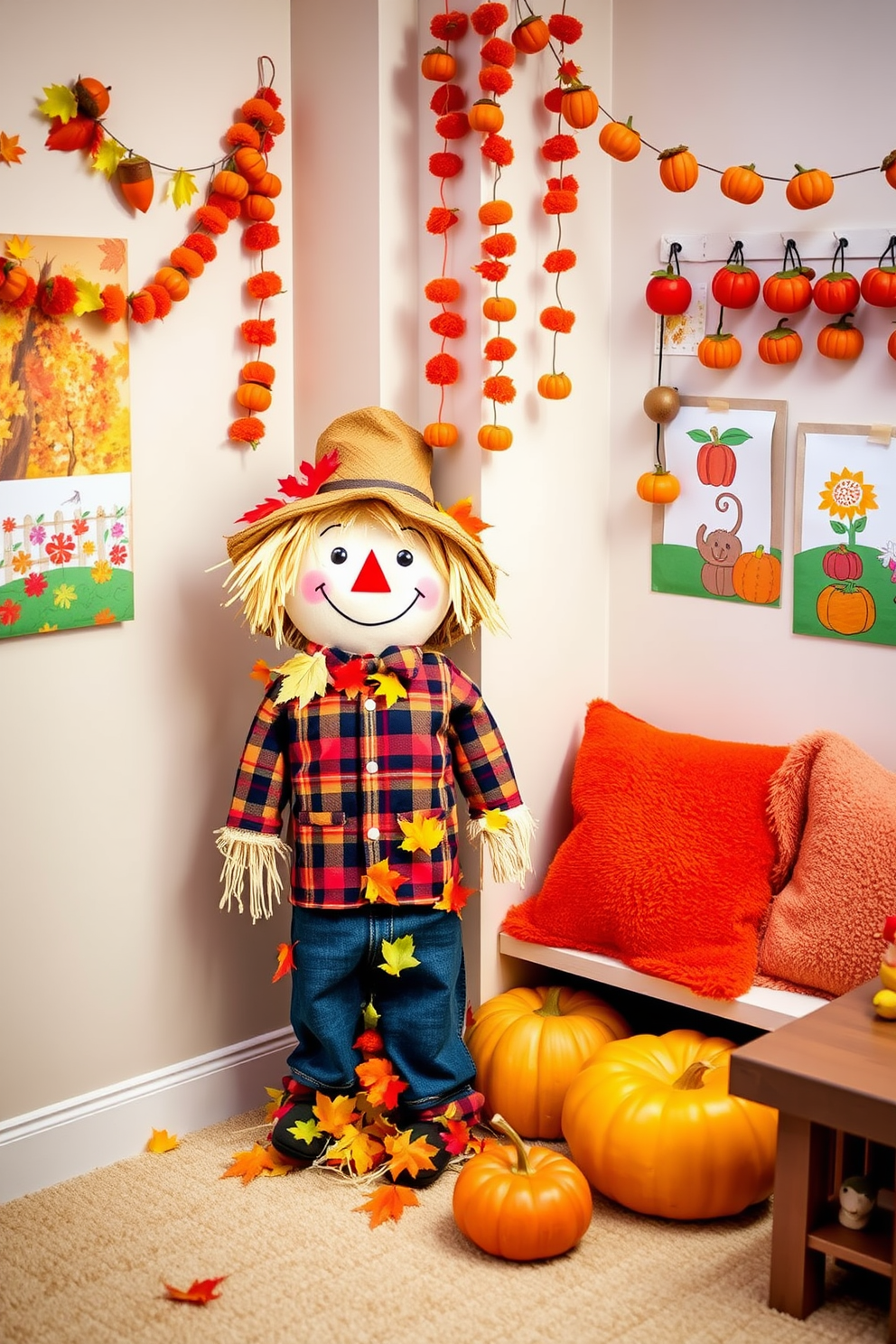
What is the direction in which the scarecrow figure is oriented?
toward the camera

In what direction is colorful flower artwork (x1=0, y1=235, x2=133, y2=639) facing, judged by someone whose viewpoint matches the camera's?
facing the viewer and to the right of the viewer

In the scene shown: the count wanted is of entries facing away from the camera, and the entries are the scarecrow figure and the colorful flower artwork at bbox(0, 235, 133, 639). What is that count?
0

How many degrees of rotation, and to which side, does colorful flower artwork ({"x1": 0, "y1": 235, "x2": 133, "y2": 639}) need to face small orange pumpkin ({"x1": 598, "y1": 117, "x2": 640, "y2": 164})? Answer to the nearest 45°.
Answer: approximately 45° to its left

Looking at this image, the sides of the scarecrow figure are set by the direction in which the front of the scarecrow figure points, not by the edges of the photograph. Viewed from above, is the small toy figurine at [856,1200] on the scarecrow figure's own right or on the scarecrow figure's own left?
on the scarecrow figure's own left

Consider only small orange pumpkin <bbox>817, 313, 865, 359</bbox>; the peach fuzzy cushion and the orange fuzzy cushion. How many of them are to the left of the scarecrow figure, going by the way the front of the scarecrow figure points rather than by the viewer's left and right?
3

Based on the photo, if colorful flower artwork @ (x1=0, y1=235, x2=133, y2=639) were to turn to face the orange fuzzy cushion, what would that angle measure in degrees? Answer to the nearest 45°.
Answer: approximately 45° to its left
